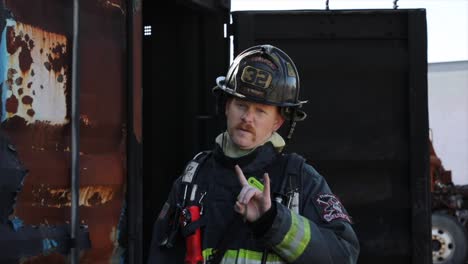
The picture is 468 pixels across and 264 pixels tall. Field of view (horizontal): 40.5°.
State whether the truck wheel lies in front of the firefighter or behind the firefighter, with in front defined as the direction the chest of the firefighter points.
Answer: behind

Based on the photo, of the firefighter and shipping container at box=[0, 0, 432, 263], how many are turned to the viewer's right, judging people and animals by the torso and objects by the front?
0

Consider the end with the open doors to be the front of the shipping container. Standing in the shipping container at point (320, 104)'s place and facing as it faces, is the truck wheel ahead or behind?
behind

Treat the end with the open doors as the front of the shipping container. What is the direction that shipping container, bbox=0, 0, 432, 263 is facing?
toward the camera

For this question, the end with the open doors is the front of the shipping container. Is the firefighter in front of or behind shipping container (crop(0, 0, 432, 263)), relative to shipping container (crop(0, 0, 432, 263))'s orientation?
in front

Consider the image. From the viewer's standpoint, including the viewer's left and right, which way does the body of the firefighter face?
facing the viewer and to the left of the viewer

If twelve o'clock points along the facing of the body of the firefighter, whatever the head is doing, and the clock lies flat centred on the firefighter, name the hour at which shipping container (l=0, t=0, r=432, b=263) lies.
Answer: The shipping container is roughly at 5 o'clock from the firefighter.

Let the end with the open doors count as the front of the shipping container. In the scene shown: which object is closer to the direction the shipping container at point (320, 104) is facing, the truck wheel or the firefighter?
the firefighter
